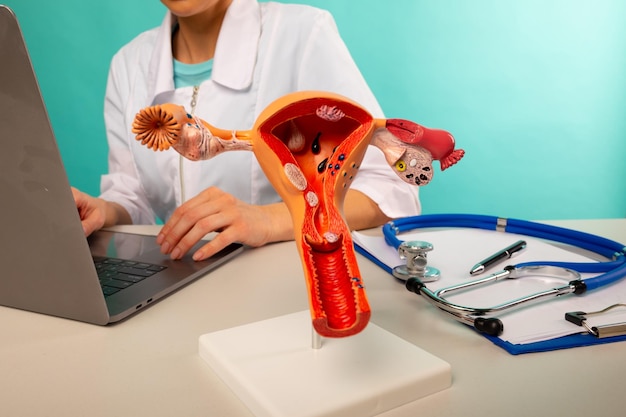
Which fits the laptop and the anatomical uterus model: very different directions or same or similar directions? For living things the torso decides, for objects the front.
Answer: very different directions

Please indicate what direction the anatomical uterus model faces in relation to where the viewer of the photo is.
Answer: facing the viewer

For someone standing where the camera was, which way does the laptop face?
facing away from the viewer and to the right of the viewer

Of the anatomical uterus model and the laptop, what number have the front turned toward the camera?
1

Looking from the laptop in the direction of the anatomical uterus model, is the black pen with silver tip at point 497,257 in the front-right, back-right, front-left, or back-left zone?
front-left

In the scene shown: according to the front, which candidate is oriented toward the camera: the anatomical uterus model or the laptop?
the anatomical uterus model
